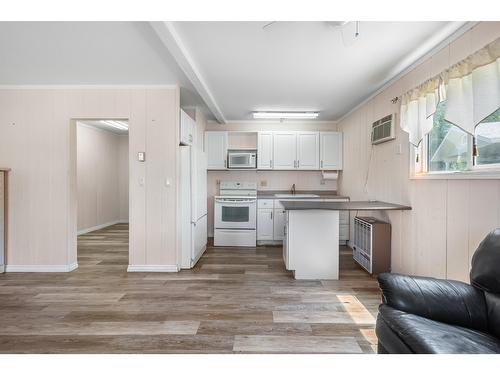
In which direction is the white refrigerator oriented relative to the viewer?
to the viewer's right

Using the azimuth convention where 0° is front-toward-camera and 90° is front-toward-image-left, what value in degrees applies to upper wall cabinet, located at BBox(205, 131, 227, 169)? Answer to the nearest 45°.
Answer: approximately 0°

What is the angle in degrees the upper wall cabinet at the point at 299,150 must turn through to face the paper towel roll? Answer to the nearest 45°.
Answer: approximately 135° to its left

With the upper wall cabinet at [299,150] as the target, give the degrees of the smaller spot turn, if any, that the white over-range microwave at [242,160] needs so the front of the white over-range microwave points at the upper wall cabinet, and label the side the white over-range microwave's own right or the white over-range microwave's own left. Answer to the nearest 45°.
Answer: approximately 90° to the white over-range microwave's own left

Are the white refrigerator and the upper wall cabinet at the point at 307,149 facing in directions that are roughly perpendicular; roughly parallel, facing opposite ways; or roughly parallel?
roughly perpendicular

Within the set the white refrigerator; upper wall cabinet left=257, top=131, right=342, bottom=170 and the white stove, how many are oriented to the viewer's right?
1

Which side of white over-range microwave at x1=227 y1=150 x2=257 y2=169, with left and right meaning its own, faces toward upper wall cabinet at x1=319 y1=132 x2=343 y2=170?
left

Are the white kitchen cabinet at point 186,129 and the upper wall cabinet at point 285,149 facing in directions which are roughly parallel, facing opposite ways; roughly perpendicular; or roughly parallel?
roughly perpendicular
